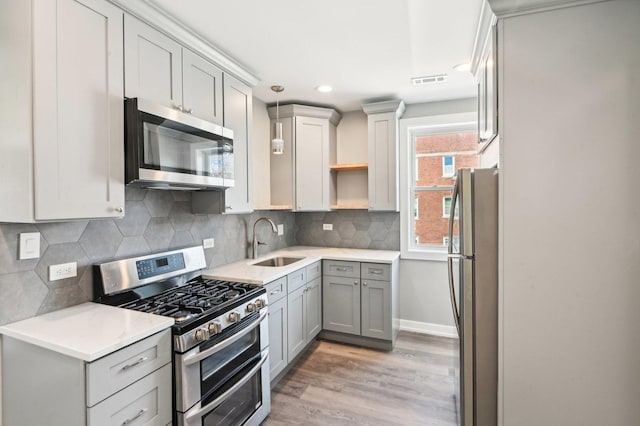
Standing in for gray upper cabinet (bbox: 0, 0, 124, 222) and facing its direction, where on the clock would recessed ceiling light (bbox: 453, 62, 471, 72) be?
The recessed ceiling light is roughly at 11 o'clock from the gray upper cabinet.

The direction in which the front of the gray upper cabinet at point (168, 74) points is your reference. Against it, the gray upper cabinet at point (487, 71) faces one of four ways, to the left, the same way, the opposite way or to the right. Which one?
the opposite way

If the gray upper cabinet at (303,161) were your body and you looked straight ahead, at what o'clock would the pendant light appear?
The pendant light is roughly at 2 o'clock from the gray upper cabinet.

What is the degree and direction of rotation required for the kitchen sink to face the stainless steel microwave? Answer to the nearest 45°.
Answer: approximately 90° to its right

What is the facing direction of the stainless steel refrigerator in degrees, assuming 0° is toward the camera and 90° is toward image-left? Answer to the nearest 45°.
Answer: approximately 90°

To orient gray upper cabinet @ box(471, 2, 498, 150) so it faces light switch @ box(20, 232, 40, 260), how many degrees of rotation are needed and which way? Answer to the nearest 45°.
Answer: approximately 45° to its left

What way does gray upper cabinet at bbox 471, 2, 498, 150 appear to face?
to the viewer's left

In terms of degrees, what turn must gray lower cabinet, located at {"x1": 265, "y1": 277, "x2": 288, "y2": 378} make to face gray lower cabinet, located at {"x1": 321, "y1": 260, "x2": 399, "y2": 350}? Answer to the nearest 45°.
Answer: approximately 90° to its left
